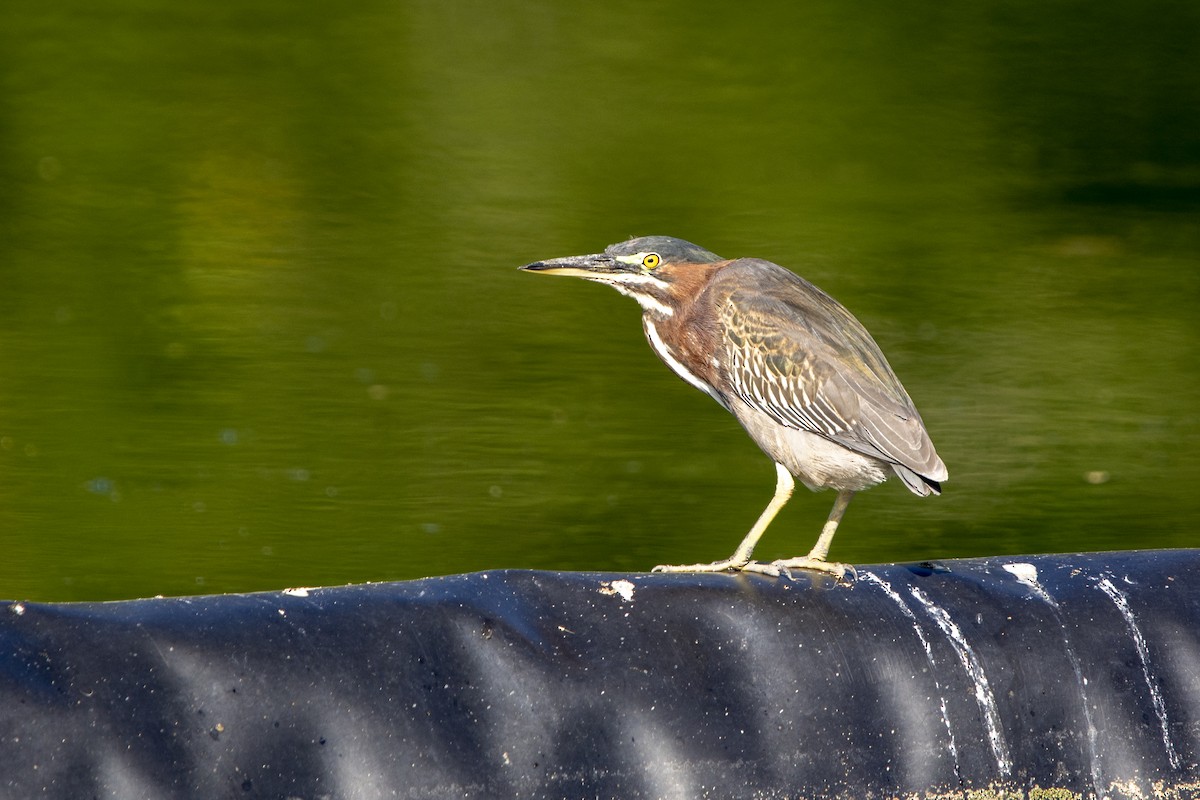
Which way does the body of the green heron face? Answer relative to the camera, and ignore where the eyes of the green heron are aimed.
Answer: to the viewer's left
